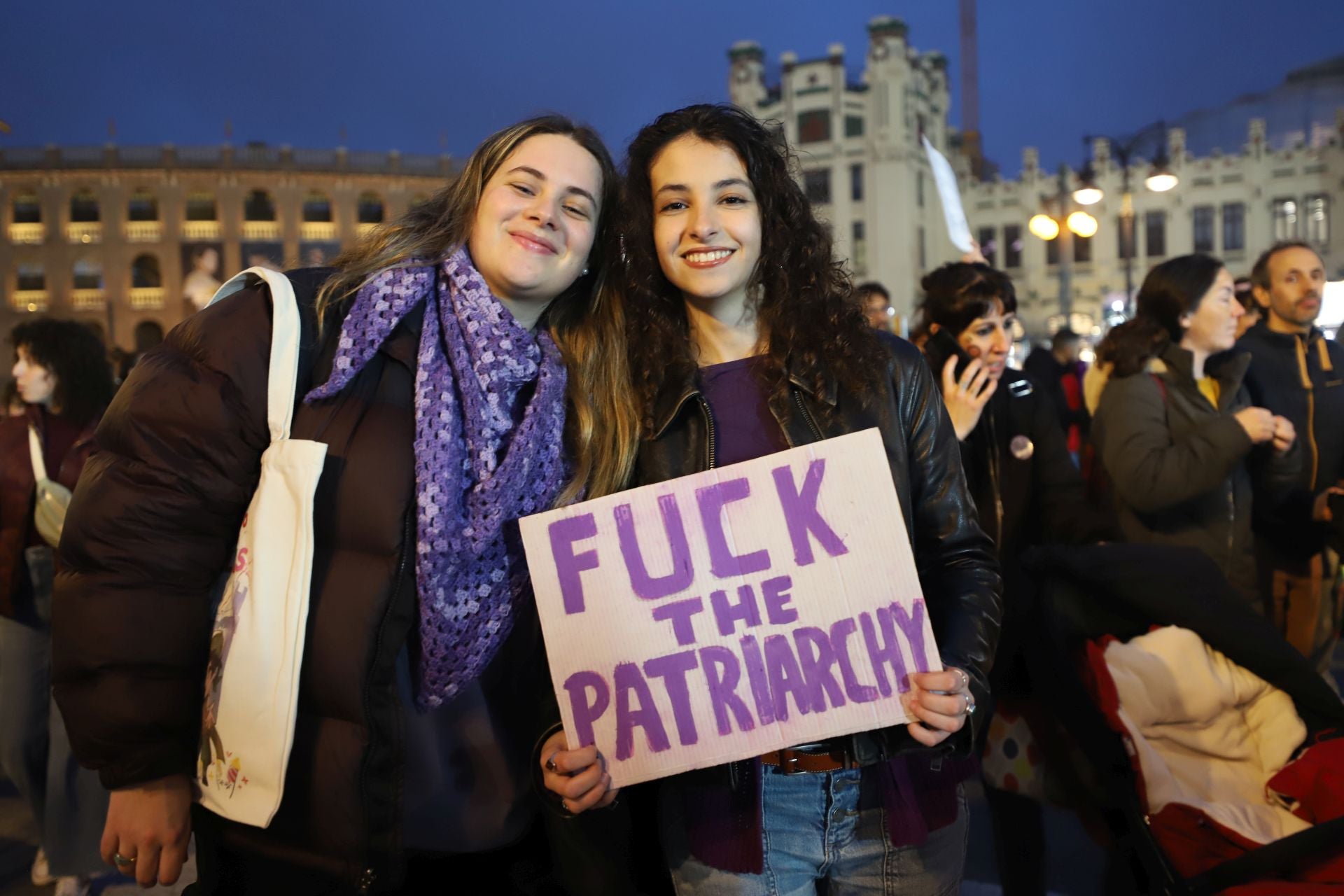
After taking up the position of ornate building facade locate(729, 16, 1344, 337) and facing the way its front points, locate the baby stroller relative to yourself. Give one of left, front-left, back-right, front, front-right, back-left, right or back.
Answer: front-left

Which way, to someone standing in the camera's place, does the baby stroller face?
facing the viewer and to the right of the viewer

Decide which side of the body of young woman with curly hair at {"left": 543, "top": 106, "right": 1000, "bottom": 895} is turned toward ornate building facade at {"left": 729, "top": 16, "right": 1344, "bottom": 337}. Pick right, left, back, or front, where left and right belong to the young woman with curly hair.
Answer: back

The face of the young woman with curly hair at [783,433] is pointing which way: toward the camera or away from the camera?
toward the camera

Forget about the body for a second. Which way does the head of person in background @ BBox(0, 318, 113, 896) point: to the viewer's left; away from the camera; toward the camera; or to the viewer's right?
to the viewer's left

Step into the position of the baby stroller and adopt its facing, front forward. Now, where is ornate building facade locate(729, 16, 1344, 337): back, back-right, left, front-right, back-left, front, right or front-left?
back-left

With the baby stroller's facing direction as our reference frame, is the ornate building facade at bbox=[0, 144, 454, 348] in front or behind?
behind

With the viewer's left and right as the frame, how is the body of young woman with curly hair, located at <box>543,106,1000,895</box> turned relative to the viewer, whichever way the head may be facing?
facing the viewer

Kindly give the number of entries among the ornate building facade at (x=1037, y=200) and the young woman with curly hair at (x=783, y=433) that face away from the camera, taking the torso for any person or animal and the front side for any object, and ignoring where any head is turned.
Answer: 0

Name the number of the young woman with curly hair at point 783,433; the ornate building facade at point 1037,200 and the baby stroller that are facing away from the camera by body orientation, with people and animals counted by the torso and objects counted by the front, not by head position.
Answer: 0

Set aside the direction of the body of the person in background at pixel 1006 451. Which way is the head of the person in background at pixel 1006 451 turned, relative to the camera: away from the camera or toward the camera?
toward the camera

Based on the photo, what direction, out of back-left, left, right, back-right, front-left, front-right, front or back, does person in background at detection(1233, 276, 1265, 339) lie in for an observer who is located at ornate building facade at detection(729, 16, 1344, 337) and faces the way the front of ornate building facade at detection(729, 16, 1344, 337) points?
front-left

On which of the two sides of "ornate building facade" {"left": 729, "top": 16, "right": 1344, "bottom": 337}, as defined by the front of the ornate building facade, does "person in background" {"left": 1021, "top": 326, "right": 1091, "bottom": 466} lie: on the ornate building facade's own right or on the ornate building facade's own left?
on the ornate building facade's own left

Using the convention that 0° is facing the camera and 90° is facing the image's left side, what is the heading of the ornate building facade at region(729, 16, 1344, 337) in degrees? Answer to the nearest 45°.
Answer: approximately 45°

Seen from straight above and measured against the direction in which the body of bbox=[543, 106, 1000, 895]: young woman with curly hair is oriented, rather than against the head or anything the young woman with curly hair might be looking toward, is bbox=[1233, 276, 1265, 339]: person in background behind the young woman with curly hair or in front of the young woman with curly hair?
behind
